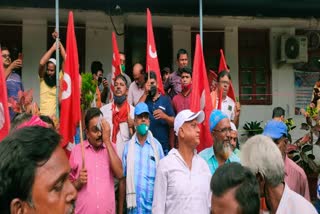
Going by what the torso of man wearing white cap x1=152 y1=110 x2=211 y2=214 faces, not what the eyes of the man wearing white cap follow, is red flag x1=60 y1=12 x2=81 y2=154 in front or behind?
behind

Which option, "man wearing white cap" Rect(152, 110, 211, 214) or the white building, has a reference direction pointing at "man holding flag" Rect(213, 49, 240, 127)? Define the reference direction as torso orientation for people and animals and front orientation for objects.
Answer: the white building

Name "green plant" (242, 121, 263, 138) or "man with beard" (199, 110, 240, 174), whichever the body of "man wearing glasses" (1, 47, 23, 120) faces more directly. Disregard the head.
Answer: the man with beard

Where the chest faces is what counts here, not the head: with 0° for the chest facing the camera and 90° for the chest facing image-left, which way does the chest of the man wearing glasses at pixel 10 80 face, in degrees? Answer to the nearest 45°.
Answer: approximately 315°

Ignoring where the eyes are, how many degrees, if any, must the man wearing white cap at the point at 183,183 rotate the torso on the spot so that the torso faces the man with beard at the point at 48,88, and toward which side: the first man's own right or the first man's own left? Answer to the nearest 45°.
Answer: approximately 180°

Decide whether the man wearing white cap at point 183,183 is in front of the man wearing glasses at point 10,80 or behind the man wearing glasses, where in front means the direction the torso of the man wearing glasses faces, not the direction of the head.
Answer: in front

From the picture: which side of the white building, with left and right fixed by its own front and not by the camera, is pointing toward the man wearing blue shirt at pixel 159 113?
front

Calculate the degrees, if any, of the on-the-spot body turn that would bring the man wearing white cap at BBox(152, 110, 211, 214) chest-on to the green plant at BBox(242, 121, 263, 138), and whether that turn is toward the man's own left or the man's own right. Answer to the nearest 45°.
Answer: approximately 135° to the man's own left

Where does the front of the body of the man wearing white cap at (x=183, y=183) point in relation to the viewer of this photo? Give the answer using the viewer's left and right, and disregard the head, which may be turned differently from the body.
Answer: facing the viewer and to the right of the viewer

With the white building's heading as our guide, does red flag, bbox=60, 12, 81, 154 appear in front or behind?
in front
